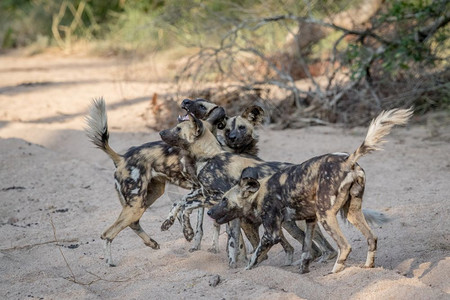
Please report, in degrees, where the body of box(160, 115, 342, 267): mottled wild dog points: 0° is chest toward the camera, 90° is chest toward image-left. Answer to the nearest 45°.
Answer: approximately 90°

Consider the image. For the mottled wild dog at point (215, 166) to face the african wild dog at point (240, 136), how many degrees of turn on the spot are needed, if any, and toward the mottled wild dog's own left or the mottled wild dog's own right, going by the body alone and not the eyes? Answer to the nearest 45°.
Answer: approximately 90° to the mottled wild dog's own right

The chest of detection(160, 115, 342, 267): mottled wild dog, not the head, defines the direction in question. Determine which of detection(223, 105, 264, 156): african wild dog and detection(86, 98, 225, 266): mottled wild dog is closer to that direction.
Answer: the mottled wild dog

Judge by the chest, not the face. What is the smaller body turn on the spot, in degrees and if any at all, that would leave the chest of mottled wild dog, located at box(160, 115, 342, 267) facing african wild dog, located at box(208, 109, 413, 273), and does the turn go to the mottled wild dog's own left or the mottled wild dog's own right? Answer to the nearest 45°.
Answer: approximately 135° to the mottled wild dog's own left
